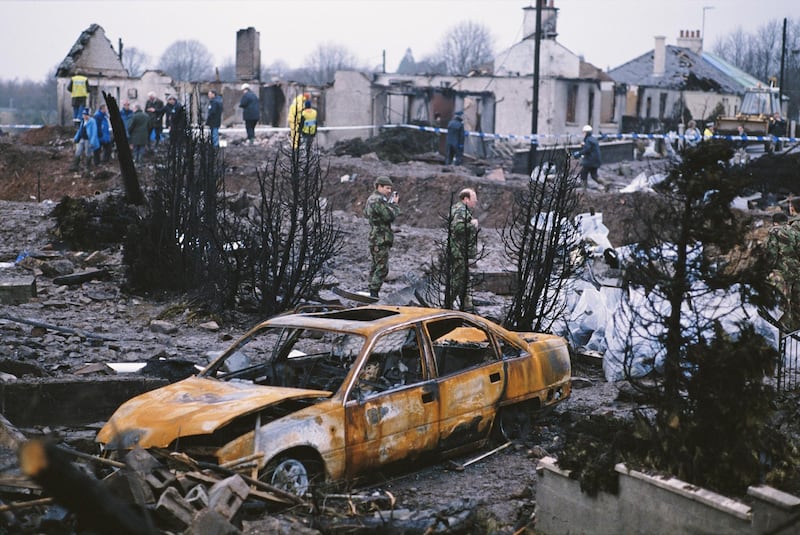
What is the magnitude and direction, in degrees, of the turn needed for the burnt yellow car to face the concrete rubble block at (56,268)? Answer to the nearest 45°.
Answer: approximately 90° to its right

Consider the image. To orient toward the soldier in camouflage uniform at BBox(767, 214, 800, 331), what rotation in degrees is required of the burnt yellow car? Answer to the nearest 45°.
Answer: approximately 180°

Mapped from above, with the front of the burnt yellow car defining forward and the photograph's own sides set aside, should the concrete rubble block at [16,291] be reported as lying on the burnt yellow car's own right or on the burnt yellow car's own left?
on the burnt yellow car's own right

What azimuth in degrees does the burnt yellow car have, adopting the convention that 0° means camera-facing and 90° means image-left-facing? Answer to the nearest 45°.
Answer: approximately 45°

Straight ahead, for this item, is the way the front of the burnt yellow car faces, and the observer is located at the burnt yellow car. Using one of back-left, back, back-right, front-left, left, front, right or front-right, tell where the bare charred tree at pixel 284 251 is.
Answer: back-right

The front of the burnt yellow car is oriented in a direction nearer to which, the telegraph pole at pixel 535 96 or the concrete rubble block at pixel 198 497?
the concrete rubble block

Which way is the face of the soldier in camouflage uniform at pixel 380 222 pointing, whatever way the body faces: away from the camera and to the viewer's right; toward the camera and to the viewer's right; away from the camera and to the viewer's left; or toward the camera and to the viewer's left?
toward the camera and to the viewer's right

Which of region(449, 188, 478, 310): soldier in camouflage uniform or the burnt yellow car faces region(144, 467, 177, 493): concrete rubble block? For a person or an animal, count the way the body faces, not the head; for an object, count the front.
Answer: the burnt yellow car
